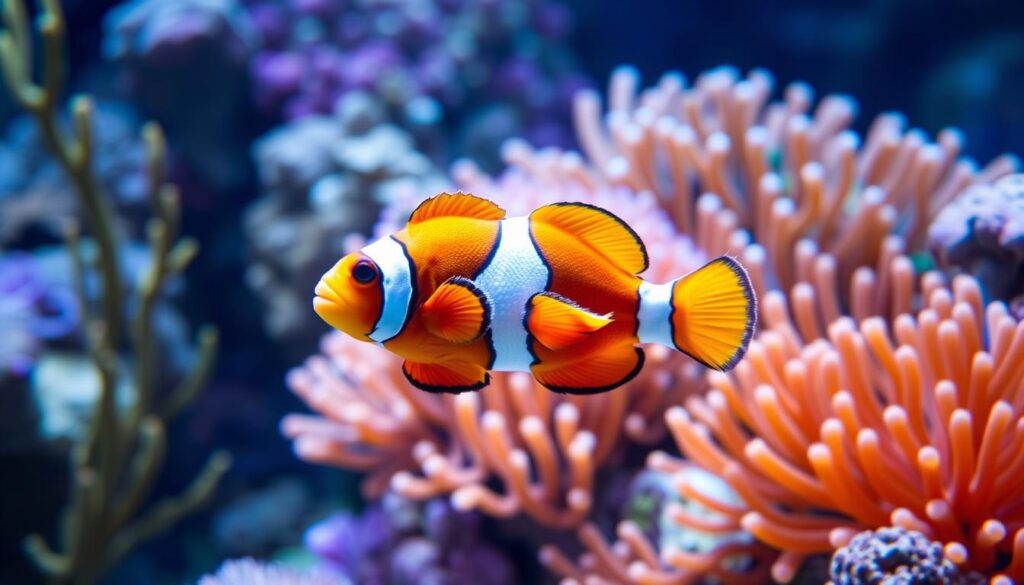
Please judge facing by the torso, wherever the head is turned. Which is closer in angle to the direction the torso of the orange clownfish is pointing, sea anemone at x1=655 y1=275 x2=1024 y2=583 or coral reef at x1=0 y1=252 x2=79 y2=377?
the coral reef

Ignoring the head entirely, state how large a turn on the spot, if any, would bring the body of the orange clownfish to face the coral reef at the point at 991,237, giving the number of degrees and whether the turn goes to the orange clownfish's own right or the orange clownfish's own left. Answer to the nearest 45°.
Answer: approximately 135° to the orange clownfish's own right

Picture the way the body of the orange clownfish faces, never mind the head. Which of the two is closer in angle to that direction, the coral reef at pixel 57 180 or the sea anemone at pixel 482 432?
the coral reef

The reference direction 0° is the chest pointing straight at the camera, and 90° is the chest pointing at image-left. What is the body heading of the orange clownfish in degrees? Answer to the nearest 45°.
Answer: approximately 90°

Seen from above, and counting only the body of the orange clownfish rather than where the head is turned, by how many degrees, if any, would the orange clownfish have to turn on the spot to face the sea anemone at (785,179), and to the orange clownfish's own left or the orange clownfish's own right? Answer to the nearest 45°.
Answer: approximately 135° to the orange clownfish's own right

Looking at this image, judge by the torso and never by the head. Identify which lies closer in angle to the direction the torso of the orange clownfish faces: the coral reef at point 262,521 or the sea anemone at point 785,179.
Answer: the coral reef
